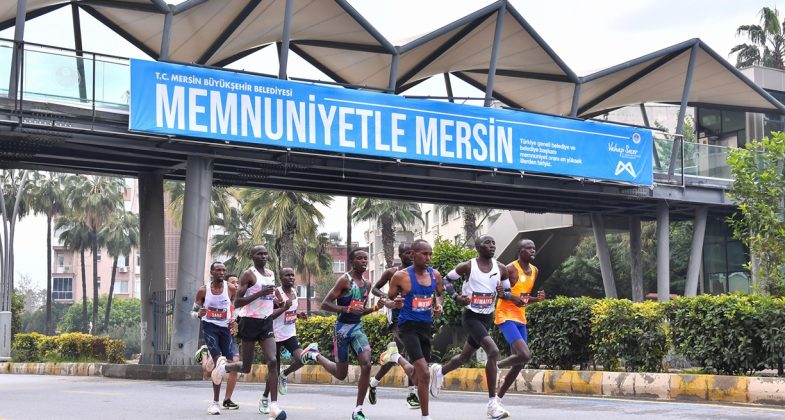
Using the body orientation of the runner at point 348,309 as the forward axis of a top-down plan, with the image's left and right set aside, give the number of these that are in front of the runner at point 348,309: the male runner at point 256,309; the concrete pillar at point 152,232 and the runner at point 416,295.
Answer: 1

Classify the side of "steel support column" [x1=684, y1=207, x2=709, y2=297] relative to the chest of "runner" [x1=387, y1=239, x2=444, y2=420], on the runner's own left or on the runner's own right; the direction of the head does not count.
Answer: on the runner's own left

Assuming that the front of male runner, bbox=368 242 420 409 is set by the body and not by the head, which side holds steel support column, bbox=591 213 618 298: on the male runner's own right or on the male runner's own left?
on the male runner's own left
